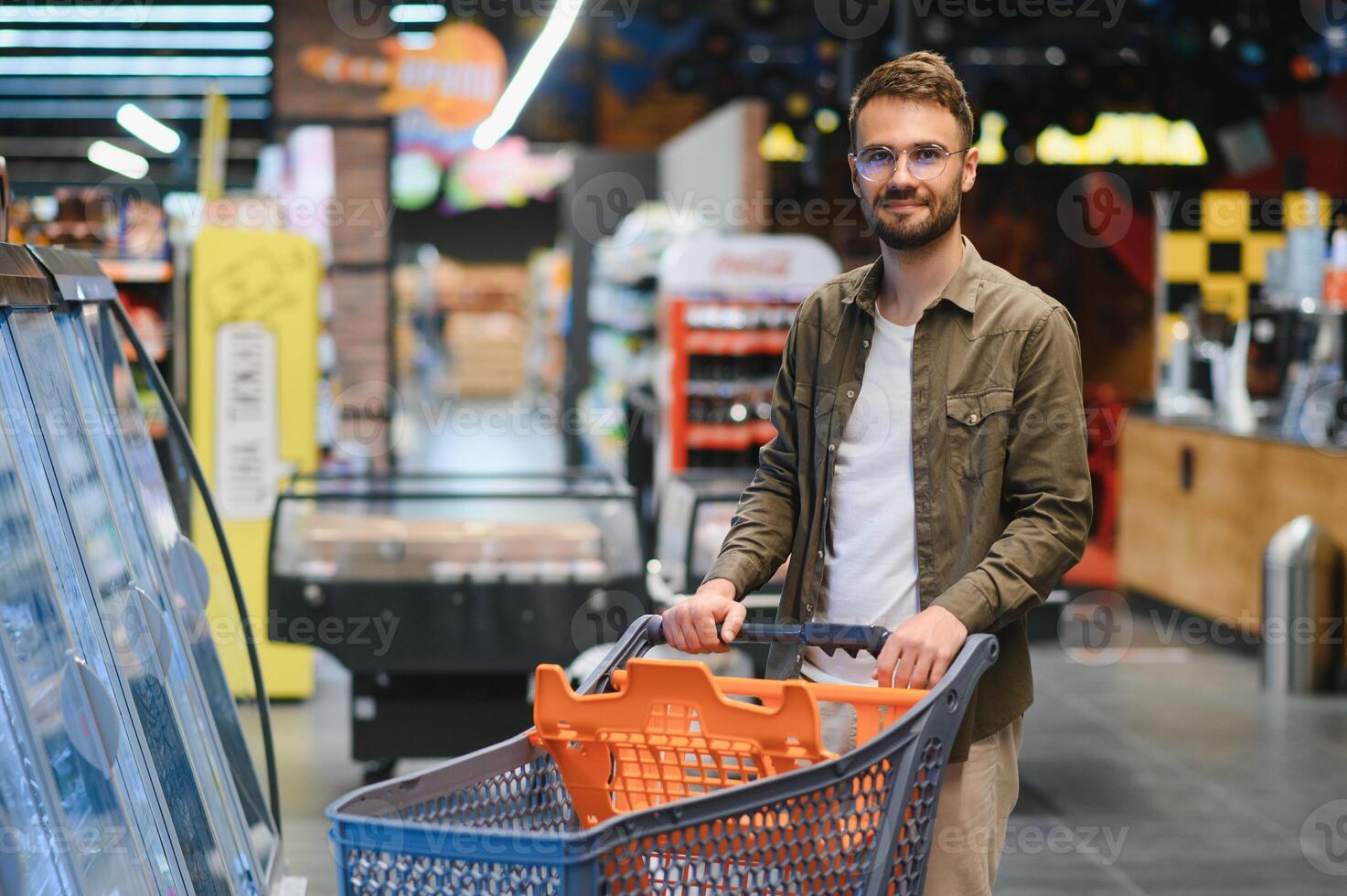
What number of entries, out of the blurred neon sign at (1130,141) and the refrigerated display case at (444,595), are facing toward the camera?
2

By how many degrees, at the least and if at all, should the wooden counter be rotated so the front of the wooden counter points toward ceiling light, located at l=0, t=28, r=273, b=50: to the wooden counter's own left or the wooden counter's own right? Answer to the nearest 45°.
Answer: approximately 45° to the wooden counter's own right

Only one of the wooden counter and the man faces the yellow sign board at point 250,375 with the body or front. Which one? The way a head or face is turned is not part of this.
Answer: the wooden counter

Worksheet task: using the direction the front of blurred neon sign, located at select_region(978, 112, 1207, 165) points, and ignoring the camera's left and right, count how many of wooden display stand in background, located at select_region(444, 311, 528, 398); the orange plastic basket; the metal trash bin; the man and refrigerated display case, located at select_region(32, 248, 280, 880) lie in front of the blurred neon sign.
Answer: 4

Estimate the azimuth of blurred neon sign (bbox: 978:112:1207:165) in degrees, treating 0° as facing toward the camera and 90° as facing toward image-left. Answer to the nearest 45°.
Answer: approximately 0°

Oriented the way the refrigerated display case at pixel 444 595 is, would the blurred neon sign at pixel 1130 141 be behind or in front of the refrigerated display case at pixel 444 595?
behind

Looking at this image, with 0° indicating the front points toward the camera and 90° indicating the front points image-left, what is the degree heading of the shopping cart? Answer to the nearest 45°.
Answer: approximately 45°

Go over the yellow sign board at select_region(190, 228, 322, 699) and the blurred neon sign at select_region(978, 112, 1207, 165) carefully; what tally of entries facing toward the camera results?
2

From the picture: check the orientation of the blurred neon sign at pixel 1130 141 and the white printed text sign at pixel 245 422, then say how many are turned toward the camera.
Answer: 2

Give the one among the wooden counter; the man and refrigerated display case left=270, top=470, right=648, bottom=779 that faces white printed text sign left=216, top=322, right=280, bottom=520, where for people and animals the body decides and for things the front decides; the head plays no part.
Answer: the wooden counter
